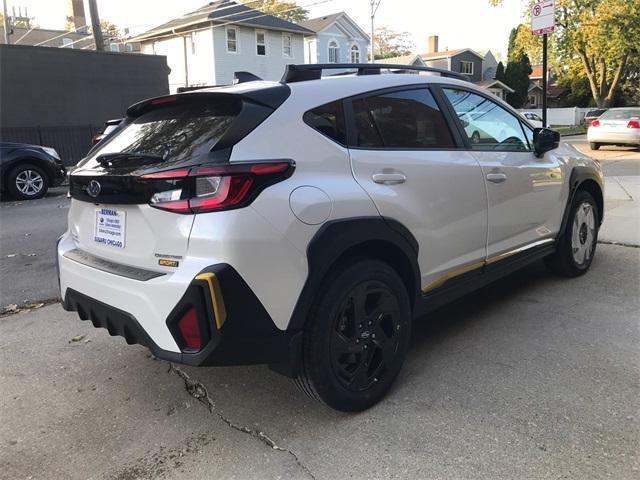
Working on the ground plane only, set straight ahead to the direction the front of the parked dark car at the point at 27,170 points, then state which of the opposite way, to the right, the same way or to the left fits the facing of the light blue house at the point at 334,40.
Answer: to the right

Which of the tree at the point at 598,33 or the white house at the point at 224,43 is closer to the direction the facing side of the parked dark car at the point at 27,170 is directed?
the tree

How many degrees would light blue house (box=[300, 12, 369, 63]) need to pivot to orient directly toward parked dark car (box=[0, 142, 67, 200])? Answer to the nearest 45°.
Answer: approximately 45° to its right

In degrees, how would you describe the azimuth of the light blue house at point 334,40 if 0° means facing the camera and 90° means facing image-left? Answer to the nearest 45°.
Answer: approximately 315°

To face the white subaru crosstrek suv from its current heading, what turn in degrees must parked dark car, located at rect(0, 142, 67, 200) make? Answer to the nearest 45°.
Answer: approximately 90° to its right

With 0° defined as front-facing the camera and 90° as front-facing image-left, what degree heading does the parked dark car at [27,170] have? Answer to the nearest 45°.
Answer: approximately 270°

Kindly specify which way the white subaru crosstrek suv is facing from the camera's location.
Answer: facing away from the viewer and to the right of the viewer

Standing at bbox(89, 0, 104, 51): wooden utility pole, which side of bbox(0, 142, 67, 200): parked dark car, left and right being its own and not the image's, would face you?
left

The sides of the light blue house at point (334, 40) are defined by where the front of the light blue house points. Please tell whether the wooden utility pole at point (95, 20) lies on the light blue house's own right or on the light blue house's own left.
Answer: on the light blue house's own right

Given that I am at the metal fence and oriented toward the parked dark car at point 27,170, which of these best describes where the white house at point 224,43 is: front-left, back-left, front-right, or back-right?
back-left

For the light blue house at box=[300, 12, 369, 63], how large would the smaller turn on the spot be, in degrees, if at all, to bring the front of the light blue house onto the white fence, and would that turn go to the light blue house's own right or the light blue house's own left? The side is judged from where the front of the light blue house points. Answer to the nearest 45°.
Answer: approximately 45° to the light blue house's own left
